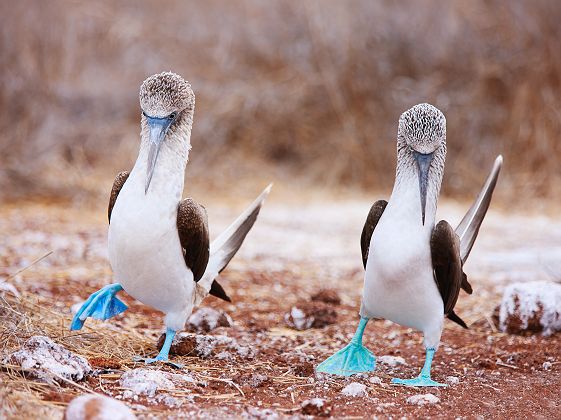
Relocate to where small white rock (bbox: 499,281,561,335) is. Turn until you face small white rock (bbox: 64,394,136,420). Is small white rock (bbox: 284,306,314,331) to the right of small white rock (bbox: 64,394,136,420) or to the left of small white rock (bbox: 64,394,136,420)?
right

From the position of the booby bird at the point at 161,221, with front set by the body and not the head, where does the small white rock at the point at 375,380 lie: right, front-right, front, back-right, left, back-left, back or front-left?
back-left

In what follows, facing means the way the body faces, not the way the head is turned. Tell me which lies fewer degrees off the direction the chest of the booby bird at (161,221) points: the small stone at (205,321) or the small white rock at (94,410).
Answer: the small white rock

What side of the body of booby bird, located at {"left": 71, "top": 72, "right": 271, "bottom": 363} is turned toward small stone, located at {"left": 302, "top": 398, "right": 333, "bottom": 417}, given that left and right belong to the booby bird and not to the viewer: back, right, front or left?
left

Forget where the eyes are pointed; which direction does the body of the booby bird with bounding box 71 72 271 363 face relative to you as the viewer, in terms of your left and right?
facing the viewer and to the left of the viewer

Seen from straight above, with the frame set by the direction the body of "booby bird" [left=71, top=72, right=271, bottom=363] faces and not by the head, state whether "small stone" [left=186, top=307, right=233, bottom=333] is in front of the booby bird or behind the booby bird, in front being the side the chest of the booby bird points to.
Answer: behind

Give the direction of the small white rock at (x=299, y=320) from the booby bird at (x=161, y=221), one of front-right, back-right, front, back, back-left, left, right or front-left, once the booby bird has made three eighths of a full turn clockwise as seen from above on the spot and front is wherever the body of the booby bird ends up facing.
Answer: front-right

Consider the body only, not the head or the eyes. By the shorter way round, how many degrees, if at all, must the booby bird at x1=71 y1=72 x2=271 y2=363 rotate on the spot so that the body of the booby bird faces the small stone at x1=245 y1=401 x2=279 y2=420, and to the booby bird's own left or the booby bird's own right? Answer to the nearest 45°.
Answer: approximately 90° to the booby bird's own left

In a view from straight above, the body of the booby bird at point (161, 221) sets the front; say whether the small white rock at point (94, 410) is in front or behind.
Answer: in front
